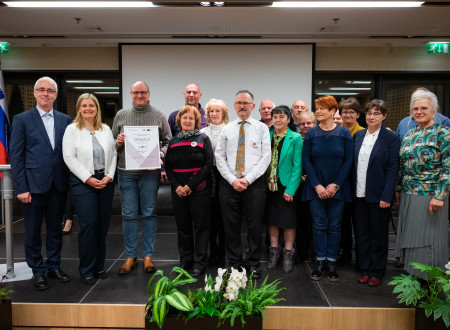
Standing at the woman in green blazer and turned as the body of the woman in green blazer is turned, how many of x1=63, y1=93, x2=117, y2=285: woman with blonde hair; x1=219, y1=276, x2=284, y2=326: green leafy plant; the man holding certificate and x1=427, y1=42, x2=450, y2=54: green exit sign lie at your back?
1

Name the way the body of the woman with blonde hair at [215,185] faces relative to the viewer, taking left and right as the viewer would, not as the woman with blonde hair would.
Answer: facing the viewer

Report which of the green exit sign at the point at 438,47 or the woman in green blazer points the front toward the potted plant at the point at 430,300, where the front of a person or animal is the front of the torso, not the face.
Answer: the green exit sign

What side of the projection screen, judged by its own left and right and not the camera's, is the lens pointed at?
front

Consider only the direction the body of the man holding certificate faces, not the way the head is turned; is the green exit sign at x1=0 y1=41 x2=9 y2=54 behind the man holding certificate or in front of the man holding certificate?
behind

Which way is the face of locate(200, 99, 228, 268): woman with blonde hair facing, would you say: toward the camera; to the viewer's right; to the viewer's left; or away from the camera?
toward the camera

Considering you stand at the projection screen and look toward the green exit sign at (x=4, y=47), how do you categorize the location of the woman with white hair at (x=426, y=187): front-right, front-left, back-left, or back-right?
back-left

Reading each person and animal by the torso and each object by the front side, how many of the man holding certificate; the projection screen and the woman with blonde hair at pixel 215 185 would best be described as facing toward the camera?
3

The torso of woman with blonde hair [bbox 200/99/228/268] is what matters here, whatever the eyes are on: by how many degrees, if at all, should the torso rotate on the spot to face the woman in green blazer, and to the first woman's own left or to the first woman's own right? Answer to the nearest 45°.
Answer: approximately 90° to the first woman's own left

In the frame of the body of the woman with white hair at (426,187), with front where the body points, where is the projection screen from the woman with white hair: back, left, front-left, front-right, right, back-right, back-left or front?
right

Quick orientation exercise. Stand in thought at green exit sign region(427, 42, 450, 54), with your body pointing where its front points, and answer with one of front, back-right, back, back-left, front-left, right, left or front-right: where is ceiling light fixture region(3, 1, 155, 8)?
front-right

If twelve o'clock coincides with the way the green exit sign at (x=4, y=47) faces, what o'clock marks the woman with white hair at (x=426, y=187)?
The woman with white hair is roughly at 11 o'clock from the green exit sign.

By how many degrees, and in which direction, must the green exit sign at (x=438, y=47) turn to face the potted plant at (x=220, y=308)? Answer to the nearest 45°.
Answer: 0° — it already faces it

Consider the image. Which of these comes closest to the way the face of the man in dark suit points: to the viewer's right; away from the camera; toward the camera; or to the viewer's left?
toward the camera

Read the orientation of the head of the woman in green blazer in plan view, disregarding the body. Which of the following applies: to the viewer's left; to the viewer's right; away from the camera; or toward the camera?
toward the camera

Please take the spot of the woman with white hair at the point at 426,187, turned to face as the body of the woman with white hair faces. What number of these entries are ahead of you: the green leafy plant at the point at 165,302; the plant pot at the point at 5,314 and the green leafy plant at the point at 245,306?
3

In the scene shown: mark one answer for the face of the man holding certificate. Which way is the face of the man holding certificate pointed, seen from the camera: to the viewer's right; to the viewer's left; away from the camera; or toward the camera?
toward the camera
